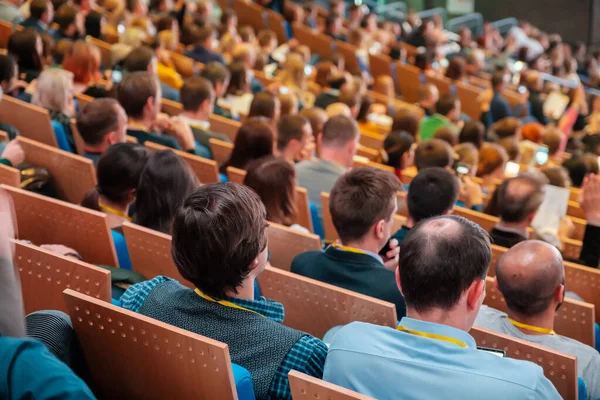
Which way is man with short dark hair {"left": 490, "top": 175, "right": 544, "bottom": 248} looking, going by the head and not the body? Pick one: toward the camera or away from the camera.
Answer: away from the camera

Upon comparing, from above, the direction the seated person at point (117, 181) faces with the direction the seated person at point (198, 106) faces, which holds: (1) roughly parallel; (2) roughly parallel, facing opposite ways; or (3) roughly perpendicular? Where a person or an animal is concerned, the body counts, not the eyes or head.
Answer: roughly parallel

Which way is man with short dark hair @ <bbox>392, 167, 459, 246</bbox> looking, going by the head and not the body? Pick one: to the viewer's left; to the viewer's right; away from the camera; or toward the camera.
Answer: away from the camera

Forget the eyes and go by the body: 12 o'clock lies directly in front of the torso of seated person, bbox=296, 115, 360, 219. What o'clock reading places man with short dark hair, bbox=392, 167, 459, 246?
The man with short dark hair is roughly at 4 o'clock from the seated person.

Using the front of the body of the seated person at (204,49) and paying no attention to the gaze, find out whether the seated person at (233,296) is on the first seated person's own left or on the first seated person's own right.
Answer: on the first seated person's own right

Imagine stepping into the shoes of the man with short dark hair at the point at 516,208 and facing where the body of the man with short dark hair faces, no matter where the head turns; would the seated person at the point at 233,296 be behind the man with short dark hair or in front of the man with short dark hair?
behind

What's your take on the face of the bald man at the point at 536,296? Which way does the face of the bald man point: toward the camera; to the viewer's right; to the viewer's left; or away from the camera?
away from the camera

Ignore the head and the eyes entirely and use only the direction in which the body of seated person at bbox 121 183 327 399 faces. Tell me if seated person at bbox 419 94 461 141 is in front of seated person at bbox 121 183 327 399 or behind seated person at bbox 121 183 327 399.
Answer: in front

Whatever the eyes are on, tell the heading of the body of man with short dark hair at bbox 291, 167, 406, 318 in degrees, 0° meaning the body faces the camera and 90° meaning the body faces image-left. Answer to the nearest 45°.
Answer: approximately 225°

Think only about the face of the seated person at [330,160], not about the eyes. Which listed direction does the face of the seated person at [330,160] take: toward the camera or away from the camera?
away from the camera

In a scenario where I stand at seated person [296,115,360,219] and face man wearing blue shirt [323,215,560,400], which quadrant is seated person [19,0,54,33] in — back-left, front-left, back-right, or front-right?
back-right

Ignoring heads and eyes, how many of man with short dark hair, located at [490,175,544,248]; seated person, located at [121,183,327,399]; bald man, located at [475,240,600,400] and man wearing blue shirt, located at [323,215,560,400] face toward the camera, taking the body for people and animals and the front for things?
0

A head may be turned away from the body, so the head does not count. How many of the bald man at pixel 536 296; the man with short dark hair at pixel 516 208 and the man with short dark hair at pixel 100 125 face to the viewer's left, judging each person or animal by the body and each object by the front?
0

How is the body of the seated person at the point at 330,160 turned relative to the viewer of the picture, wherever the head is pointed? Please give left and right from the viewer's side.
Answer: facing away from the viewer and to the right of the viewer

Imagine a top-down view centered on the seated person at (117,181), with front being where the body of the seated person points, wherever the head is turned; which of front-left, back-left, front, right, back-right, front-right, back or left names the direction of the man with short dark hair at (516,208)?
front-right

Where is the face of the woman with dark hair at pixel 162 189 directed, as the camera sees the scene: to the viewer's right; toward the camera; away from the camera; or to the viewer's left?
away from the camera
